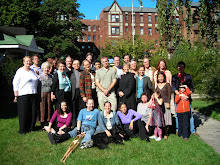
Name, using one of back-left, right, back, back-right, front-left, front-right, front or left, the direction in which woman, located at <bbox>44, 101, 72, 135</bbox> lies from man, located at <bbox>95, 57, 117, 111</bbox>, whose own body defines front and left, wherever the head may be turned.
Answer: right

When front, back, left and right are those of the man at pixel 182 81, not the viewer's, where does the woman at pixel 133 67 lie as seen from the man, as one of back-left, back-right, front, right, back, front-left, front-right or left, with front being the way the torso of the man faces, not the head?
right

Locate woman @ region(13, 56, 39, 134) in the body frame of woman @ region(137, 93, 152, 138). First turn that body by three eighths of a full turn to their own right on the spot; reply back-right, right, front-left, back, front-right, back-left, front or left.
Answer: front-left

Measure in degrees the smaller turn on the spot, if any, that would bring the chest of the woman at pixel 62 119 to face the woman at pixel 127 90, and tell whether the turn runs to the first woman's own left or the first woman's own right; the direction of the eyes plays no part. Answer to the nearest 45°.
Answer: approximately 90° to the first woman's own left

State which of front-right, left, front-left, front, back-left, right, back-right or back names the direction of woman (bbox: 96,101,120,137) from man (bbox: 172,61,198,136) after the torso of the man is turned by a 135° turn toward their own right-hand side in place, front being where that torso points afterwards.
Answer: left

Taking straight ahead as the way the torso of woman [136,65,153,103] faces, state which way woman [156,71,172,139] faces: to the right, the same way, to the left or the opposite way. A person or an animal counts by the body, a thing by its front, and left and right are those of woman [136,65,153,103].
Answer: the same way

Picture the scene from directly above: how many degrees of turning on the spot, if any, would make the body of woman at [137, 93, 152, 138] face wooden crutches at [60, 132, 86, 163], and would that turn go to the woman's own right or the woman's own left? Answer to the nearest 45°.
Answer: approximately 45° to the woman's own right

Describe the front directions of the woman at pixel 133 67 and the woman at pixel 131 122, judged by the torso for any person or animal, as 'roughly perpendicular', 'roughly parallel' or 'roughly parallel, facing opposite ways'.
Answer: roughly parallel

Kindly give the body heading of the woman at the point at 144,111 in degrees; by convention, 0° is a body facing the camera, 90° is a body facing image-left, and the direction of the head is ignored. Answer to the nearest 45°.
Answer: approximately 0°

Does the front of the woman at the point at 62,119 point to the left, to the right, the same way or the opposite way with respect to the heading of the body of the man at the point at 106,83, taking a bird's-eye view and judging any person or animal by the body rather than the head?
the same way

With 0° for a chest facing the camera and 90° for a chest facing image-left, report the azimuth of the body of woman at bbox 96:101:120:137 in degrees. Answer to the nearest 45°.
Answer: approximately 0°

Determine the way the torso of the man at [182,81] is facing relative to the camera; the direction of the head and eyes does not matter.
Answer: toward the camera

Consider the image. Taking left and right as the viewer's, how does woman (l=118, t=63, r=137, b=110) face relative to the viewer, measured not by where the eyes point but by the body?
facing the viewer and to the left of the viewer

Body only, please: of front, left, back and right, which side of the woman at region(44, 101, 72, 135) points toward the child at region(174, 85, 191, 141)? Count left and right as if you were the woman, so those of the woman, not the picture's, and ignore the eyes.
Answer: left

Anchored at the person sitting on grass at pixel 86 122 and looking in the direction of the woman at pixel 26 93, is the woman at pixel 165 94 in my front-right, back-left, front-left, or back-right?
back-right

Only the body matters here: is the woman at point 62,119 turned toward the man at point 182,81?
no

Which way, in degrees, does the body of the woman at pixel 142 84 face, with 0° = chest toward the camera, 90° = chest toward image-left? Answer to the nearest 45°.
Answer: approximately 45°

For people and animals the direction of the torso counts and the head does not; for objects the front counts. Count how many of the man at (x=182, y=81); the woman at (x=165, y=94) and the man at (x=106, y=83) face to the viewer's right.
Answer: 0
